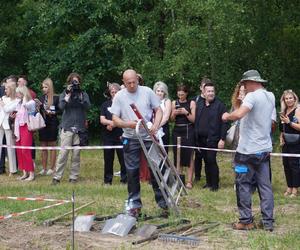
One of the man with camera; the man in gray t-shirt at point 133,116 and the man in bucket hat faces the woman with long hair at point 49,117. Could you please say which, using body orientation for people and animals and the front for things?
the man in bucket hat

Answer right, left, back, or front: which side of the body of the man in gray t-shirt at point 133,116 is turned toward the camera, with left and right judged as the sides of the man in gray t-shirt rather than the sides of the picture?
front

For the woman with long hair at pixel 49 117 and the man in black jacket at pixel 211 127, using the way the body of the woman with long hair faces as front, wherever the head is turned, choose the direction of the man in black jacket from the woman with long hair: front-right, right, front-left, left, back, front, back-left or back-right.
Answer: left

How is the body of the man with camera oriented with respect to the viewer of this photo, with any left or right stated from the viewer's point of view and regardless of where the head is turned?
facing the viewer

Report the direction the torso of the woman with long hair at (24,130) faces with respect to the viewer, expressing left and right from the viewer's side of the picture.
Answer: facing the viewer and to the left of the viewer

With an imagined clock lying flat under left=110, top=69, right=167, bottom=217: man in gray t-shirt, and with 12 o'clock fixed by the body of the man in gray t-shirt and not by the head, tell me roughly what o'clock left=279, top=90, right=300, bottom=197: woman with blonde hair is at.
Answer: The woman with blonde hair is roughly at 8 o'clock from the man in gray t-shirt.

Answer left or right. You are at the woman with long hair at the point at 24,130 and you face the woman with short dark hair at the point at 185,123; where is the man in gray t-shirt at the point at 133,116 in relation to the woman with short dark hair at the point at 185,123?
right

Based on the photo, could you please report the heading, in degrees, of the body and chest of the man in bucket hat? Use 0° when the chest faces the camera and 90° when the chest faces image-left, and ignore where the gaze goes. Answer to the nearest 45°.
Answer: approximately 135°

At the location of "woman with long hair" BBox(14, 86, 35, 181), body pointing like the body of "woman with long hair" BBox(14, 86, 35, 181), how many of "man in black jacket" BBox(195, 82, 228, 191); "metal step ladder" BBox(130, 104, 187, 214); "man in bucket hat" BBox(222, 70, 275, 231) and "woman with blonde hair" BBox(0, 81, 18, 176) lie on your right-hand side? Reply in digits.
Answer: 1

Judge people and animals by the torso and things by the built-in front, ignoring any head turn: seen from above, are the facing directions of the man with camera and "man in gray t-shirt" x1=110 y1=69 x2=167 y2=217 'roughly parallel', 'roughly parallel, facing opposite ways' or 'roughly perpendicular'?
roughly parallel

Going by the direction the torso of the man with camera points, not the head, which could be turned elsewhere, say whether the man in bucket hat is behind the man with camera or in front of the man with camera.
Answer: in front

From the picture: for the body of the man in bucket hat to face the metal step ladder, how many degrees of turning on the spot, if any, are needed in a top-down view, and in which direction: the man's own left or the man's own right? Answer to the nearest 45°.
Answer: approximately 45° to the man's own left

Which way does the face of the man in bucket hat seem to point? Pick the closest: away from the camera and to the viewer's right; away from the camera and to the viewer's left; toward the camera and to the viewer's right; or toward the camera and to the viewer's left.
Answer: away from the camera and to the viewer's left

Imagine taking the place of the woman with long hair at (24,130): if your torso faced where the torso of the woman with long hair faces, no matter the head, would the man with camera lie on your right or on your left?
on your left

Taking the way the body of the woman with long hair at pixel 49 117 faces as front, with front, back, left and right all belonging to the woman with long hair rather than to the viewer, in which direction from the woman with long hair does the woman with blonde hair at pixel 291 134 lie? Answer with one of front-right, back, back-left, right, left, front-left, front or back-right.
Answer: left
